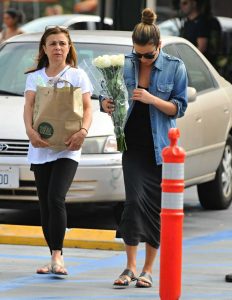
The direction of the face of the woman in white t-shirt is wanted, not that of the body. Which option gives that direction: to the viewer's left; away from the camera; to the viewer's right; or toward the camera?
toward the camera

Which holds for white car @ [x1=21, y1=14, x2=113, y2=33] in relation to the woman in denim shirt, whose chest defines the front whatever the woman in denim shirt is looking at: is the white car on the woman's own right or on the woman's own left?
on the woman's own right

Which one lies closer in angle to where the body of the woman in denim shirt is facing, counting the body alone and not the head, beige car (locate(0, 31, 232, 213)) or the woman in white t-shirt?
the woman in white t-shirt

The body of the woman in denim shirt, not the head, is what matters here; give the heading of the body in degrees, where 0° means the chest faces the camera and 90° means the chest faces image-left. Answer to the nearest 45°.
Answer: approximately 45°

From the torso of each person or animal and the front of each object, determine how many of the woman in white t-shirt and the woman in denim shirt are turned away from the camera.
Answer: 0

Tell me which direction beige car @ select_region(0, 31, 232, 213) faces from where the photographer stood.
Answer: facing the viewer and to the left of the viewer

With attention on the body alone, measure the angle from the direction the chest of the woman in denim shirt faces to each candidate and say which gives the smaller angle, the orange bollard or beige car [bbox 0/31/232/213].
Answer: the orange bollard

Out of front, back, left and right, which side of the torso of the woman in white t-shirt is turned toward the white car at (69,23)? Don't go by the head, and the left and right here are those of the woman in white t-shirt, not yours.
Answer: back

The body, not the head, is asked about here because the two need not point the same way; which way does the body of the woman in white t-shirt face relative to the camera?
toward the camera

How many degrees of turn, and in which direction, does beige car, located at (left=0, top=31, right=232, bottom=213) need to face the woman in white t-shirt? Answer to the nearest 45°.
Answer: approximately 45° to its left
